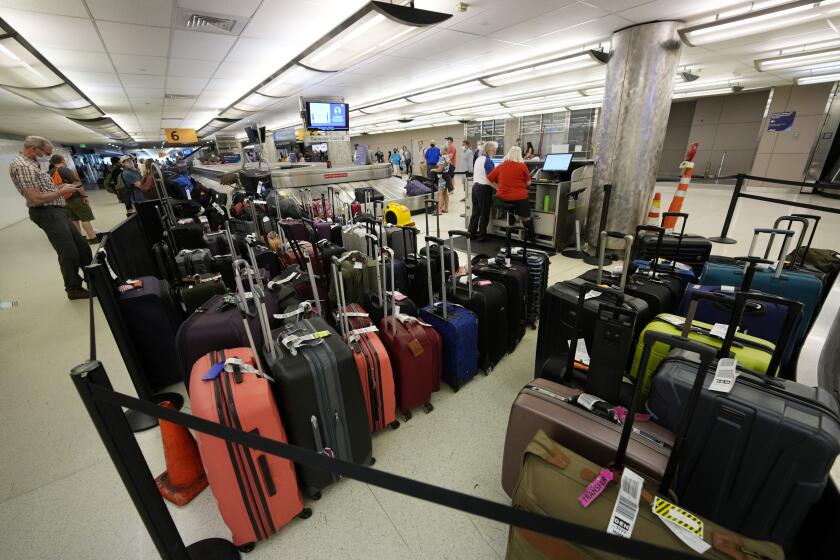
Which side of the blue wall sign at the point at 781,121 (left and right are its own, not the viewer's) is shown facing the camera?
front

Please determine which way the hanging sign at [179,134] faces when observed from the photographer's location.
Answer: facing the viewer

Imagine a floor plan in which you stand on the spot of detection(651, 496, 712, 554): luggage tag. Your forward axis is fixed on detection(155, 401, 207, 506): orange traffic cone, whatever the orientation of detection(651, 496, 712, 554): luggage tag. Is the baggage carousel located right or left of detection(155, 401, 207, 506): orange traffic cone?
right

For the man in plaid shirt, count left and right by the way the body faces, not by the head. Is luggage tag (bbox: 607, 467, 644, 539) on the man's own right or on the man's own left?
on the man's own right

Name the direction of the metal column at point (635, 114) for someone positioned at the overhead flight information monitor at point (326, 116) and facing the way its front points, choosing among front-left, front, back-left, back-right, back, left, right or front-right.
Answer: front-left

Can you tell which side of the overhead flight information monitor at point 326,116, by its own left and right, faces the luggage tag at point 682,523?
front

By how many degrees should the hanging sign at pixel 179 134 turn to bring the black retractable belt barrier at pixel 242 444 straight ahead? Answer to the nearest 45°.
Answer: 0° — it already faces it

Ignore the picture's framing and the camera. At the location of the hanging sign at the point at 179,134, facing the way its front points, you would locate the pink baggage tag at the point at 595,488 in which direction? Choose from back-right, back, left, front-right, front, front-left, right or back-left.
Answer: front

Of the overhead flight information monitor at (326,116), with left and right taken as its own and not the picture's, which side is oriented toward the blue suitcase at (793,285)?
front

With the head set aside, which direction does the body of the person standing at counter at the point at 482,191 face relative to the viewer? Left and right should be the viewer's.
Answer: facing away from the viewer and to the right of the viewer

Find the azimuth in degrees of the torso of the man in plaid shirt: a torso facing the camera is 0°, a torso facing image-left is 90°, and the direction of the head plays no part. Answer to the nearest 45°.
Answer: approximately 270°
